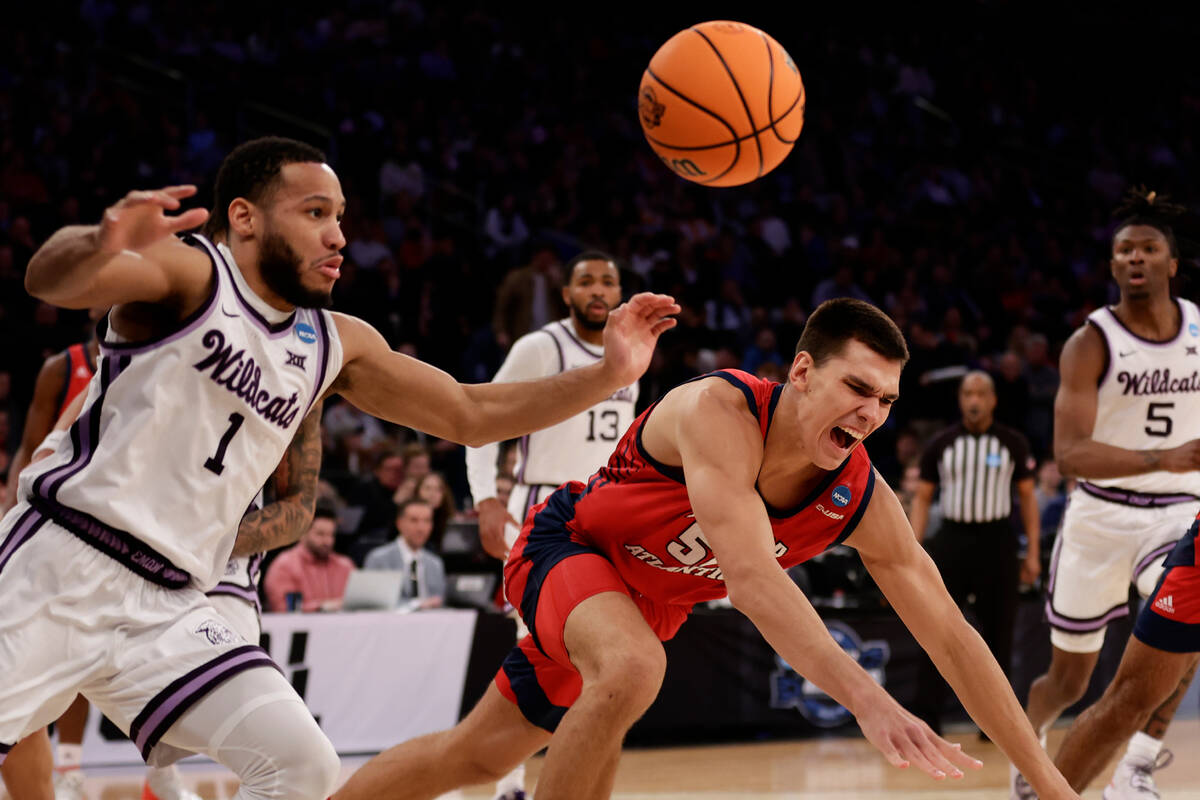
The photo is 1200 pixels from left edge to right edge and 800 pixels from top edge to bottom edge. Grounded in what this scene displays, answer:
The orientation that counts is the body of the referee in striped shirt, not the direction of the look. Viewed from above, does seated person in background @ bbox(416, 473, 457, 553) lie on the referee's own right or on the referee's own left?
on the referee's own right

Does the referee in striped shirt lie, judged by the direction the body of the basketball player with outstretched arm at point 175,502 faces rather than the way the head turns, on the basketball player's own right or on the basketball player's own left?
on the basketball player's own left

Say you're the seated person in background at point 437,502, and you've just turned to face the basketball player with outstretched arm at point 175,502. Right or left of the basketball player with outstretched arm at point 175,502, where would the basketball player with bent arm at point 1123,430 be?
left

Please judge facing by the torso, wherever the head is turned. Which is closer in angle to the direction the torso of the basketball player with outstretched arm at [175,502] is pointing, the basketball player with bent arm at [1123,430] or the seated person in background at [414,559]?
the basketball player with bent arm

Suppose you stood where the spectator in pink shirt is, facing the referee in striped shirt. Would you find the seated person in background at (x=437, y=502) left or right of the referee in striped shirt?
left

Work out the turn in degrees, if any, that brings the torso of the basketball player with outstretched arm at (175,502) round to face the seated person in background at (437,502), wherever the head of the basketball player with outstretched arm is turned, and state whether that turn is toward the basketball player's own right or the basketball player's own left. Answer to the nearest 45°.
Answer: approximately 135° to the basketball player's own left

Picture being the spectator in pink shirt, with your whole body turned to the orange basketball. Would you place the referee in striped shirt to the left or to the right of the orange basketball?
left

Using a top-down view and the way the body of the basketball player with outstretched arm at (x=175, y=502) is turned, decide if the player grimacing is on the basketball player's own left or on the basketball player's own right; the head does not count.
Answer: on the basketball player's own left
